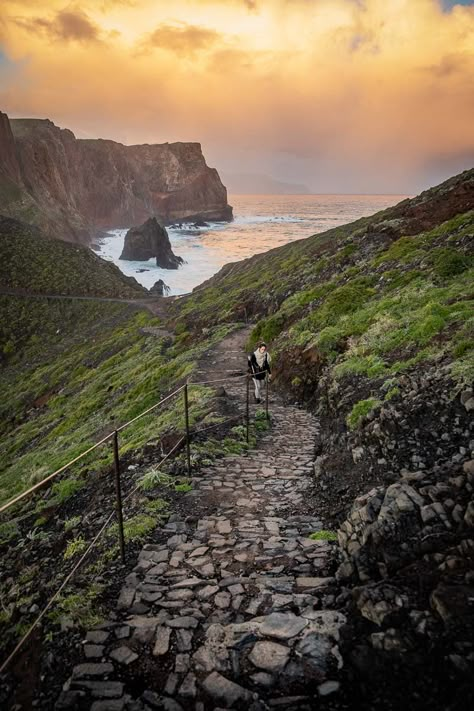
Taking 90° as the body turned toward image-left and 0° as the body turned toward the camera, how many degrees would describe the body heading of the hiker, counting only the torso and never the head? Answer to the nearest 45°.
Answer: approximately 0°

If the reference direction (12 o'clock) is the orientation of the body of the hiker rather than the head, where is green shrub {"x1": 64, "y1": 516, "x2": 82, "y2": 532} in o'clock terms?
The green shrub is roughly at 1 o'clock from the hiker.

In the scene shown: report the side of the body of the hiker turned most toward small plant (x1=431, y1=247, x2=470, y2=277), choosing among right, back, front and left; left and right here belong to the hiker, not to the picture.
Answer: left

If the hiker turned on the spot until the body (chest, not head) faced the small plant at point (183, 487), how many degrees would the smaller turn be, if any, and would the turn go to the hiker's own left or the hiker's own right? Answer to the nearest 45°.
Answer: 0° — they already face it
